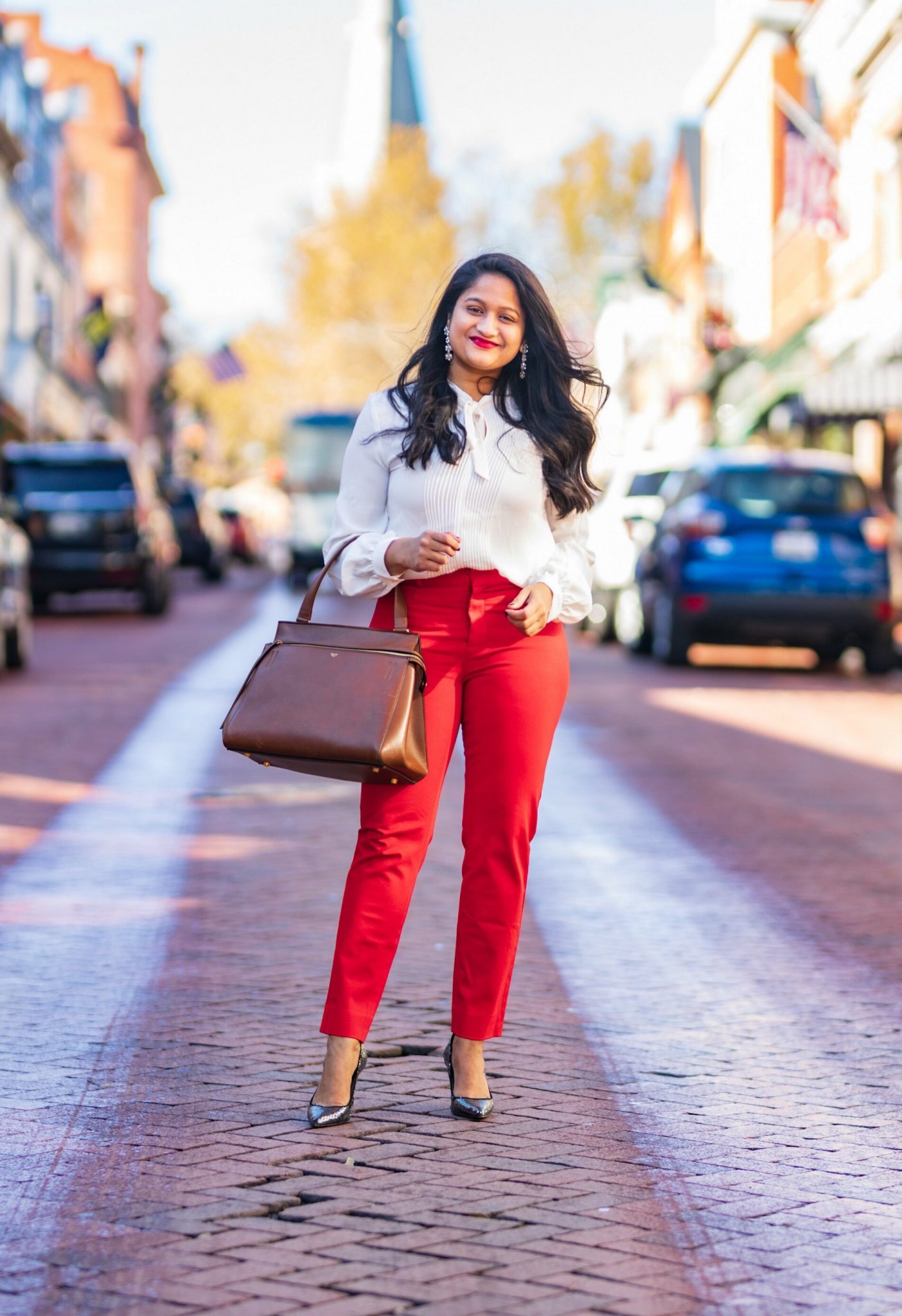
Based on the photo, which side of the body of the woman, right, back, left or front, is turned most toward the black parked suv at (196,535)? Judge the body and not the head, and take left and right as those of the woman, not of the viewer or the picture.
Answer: back

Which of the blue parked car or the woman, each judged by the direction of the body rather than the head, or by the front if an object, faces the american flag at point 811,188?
the blue parked car

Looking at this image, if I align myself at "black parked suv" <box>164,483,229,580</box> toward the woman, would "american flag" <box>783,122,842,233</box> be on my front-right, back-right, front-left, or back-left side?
front-left

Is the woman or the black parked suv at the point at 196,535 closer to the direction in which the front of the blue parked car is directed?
the black parked suv

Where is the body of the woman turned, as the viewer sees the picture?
toward the camera

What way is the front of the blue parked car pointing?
away from the camera

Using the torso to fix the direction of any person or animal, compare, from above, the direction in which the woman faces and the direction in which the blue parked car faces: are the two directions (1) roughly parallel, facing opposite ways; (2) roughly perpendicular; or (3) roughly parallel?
roughly parallel, facing opposite ways

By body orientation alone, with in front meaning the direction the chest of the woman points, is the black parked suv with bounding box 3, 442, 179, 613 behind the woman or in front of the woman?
behind

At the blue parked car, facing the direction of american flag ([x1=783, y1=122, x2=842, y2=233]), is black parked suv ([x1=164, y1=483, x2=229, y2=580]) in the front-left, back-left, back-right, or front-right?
front-left

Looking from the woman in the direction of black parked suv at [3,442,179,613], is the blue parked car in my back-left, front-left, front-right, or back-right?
front-right
